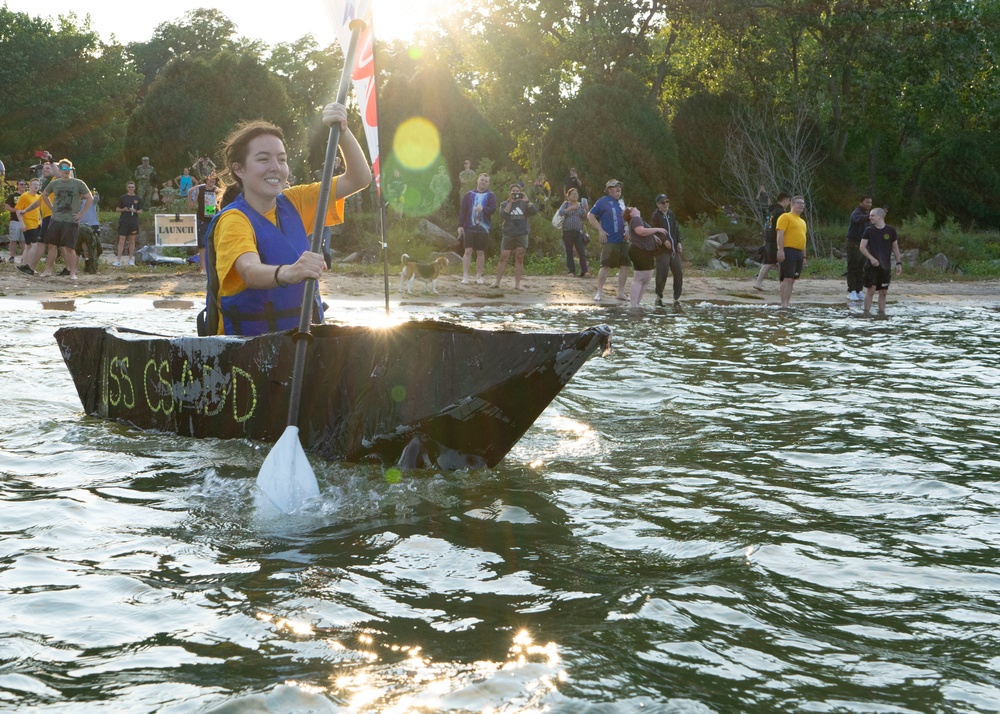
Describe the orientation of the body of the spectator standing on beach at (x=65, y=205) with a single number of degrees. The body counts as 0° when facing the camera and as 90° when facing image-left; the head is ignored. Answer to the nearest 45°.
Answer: approximately 0°

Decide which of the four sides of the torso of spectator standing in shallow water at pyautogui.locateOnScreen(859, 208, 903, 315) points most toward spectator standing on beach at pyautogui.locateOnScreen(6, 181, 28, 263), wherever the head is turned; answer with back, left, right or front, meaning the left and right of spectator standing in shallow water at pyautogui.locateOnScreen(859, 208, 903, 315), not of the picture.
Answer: right

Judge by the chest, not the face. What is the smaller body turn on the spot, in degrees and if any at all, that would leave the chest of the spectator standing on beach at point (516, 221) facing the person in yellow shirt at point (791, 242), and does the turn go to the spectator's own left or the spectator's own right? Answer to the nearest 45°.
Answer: approximately 45° to the spectator's own left

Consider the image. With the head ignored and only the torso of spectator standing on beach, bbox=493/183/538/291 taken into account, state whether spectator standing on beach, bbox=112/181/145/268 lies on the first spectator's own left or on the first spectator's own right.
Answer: on the first spectator's own right

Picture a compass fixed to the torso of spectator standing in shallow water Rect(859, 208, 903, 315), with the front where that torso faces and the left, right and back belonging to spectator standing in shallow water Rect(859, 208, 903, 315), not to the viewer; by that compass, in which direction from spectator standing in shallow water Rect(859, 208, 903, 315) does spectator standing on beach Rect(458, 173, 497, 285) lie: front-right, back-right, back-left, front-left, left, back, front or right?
right

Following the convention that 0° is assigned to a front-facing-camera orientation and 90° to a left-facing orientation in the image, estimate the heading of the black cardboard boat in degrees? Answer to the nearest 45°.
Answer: approximately 315°

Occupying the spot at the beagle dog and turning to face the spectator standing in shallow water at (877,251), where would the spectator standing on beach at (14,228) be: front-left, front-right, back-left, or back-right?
back-left

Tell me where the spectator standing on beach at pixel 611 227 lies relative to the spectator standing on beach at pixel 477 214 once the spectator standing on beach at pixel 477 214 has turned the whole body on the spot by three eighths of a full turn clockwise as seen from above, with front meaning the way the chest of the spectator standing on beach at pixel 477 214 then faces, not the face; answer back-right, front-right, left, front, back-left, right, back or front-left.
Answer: back

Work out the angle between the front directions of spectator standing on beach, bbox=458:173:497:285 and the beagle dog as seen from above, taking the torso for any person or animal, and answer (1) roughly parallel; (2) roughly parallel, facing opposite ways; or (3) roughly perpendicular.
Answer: roughly perpendicular

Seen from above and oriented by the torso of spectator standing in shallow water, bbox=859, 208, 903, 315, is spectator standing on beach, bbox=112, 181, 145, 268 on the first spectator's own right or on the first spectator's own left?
on the first spectator's own right

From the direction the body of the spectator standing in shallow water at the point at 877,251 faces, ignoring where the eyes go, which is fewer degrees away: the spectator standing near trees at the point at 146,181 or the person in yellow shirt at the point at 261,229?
the person in yellow shirt
